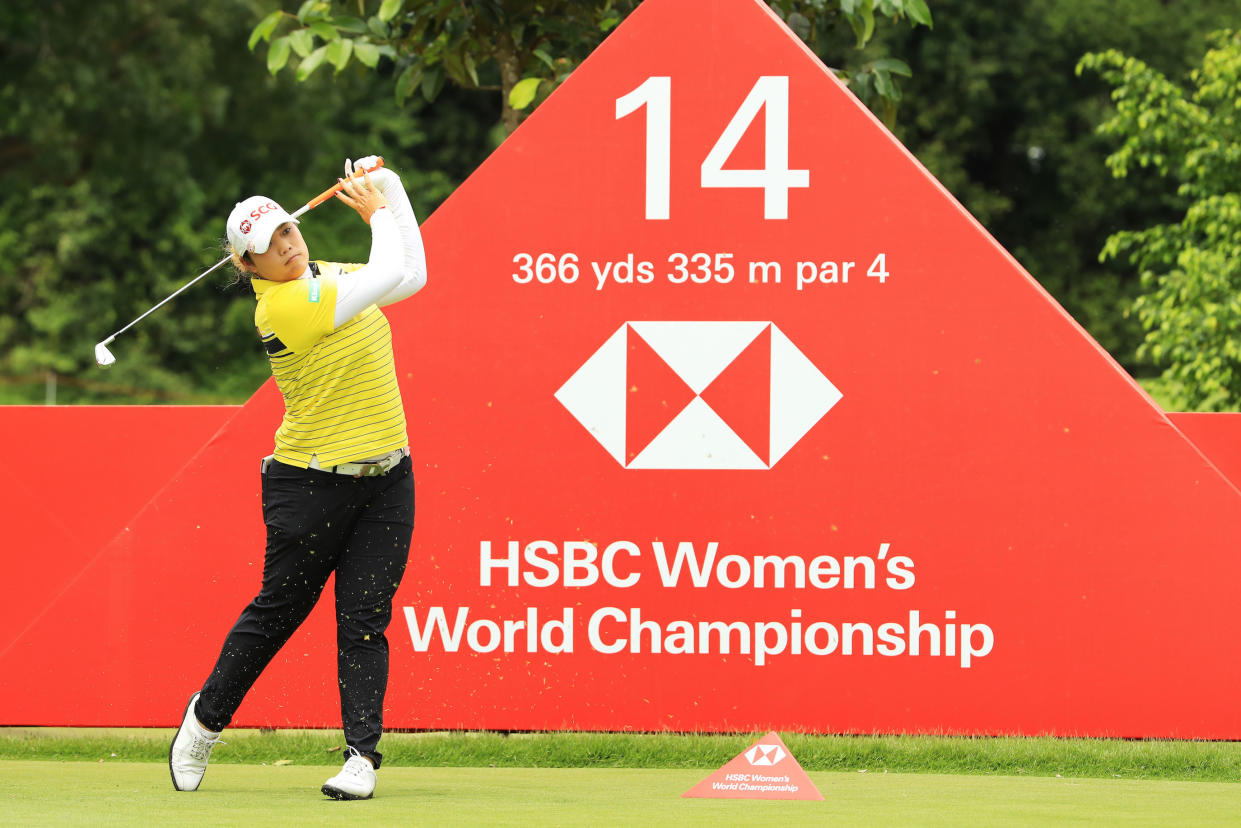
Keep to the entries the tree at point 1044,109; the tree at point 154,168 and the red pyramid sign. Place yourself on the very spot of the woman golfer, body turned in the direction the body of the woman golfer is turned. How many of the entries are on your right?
0

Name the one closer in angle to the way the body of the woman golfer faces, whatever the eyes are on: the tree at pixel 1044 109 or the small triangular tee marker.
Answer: the small triangular tee marker

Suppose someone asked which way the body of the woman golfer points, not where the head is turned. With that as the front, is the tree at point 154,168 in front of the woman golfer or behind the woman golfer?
behind

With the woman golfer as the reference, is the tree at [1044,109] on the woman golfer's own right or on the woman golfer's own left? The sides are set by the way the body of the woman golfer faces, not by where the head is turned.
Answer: on the woman golfer's own left

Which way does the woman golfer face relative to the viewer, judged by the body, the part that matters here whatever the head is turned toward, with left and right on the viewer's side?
facing the viewer and to the right of the viewer

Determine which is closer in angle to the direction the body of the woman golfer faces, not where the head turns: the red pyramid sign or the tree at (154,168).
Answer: the red pyramid sign

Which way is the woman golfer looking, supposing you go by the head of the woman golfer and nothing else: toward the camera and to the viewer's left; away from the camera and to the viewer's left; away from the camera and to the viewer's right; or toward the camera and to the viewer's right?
toward the camera and to the viewer's right

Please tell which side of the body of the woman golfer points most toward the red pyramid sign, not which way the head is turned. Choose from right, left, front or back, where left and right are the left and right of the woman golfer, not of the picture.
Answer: left
